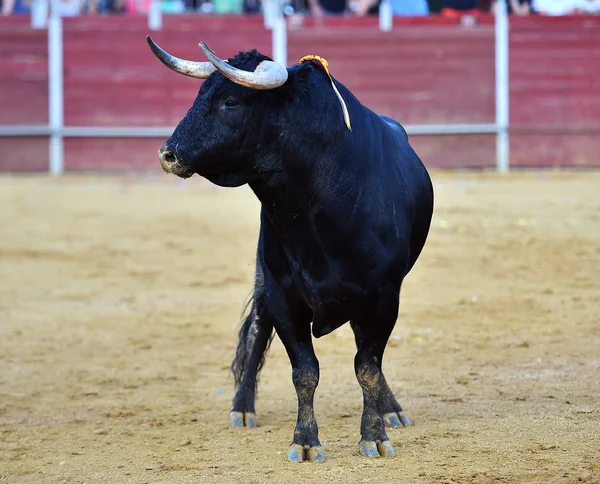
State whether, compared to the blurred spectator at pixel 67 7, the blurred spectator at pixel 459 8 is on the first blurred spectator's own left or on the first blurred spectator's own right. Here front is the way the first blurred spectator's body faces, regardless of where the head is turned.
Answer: on the first blurred spectator's own left

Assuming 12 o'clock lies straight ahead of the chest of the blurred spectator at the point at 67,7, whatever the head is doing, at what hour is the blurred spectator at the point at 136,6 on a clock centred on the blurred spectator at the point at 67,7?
the blurred spectator at the point at 136,6 is roughly at 9 o'clock from the blurred spectator at the point at 67,7.

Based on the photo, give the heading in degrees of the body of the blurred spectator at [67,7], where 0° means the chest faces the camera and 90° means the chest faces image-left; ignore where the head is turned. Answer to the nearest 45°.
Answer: approximately 0°

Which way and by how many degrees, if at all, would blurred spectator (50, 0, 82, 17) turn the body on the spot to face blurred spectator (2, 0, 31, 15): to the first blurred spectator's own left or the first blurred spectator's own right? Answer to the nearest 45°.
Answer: approximately 135° to the first blurred spectator's own right

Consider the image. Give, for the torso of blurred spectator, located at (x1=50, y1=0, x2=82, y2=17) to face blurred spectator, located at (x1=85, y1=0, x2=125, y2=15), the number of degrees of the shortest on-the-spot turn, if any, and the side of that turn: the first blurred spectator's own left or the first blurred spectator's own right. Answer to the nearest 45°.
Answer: approximately 135° to the first blurred spectator's own left

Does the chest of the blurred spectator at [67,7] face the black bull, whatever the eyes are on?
yes

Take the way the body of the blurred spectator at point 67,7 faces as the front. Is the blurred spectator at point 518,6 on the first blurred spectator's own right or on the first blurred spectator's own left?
on the first blurred spectator's own left

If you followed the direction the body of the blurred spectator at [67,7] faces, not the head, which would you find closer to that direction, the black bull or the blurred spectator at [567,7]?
the black bull
